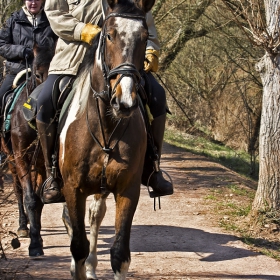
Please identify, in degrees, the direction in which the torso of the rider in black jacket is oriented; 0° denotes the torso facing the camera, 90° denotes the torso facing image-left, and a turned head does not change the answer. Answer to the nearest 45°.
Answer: approximately 315°

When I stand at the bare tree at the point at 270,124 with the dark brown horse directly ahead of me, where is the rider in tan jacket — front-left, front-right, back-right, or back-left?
front-left

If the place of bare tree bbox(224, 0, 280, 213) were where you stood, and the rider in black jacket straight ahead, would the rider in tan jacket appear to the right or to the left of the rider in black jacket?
left

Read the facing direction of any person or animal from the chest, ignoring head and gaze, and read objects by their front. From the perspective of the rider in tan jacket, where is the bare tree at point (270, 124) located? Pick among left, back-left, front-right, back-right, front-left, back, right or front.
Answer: back-left

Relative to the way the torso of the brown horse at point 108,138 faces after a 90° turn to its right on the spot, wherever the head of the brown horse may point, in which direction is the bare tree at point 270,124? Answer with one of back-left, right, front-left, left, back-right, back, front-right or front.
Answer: back-right

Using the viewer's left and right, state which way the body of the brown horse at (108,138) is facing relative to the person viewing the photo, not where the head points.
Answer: facing the viewer
